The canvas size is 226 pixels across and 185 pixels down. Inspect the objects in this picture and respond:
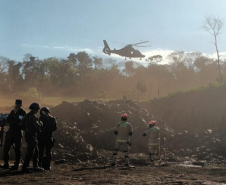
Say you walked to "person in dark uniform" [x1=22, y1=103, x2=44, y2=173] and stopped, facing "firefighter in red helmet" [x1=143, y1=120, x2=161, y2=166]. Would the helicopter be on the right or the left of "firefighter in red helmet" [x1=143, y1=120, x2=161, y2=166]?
left

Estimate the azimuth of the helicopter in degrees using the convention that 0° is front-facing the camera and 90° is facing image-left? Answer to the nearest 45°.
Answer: approximately 270°

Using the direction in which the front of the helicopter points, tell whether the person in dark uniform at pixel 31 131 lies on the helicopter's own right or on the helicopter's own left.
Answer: on the helicopter's own right

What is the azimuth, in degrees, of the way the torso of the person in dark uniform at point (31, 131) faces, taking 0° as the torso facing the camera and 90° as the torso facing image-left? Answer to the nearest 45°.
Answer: approximately 270°

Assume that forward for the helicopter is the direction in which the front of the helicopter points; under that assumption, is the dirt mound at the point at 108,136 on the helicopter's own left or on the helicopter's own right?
on the helicopter's own right

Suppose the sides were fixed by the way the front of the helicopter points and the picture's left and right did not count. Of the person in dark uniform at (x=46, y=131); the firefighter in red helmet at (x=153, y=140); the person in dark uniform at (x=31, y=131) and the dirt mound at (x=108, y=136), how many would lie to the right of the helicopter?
4
